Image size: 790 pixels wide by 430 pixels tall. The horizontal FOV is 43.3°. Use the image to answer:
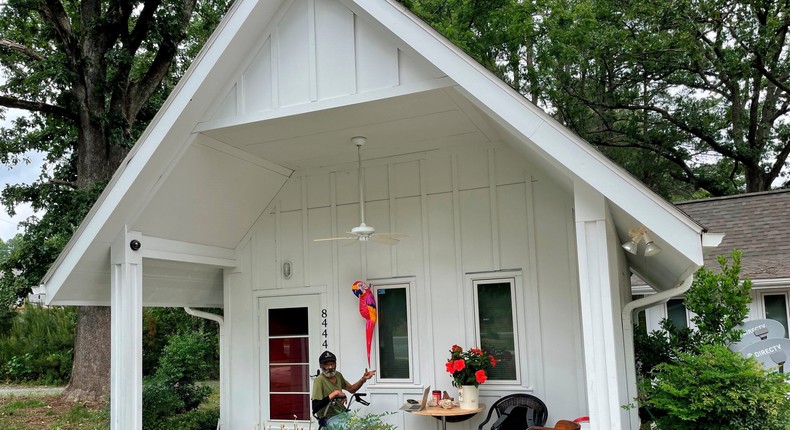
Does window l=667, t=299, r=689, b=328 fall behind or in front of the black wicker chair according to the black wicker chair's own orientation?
behind
